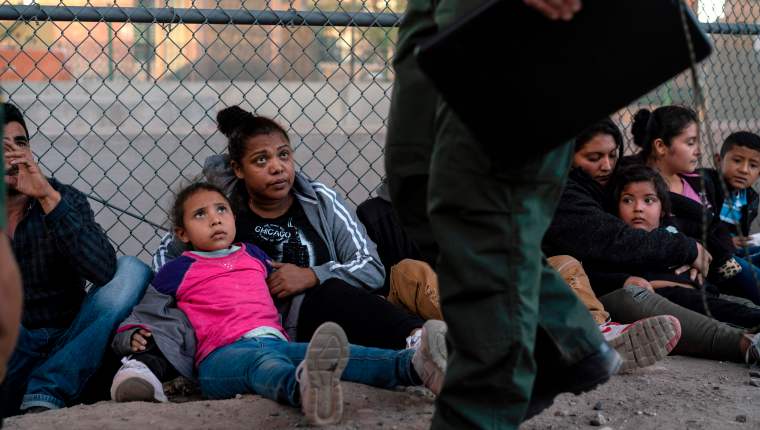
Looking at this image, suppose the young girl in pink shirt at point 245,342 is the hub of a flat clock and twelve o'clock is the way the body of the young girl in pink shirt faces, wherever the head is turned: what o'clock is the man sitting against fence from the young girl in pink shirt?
The man sitting against fence is roughly at 5 o'clock from the young girl in pink shirt.

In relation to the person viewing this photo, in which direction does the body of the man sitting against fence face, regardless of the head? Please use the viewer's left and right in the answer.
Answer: facing the viewer

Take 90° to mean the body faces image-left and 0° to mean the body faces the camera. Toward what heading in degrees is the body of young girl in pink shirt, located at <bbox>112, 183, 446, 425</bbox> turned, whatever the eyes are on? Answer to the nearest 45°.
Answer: approximately 315°

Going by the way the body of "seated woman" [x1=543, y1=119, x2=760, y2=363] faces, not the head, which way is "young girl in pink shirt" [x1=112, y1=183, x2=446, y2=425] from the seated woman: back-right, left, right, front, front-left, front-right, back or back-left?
right

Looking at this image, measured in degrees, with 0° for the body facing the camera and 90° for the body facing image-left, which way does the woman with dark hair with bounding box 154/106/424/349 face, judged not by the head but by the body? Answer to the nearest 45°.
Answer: approximately 315°

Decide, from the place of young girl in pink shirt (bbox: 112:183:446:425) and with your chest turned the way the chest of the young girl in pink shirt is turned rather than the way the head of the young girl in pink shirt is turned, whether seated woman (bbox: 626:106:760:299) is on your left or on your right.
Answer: on your left

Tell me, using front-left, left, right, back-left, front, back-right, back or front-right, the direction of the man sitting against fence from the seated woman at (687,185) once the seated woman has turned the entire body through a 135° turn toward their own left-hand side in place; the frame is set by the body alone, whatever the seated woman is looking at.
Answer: back-left

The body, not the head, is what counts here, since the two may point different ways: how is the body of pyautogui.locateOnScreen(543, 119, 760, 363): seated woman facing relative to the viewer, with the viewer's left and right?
facing the viewer and to the right of the viewer
